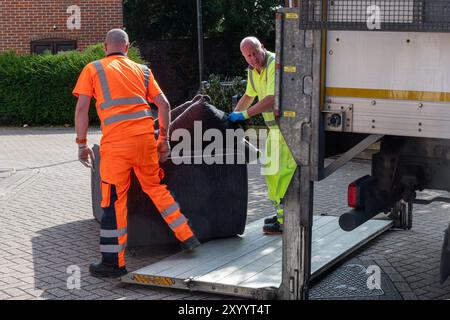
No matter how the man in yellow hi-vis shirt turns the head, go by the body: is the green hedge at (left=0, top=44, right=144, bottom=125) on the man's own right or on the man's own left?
on the man's own right

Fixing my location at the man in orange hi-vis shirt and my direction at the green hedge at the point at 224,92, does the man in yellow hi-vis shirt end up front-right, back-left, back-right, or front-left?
front-right

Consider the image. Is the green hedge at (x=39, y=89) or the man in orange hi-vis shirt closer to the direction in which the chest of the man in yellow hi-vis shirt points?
the man in orange hi-vis shirt

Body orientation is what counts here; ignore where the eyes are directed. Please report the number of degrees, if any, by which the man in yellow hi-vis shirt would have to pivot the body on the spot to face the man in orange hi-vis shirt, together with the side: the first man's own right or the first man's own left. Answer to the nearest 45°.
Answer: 0° — they already face them

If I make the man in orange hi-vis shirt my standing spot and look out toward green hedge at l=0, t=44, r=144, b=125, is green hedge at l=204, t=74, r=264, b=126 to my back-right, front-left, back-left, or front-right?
front-right

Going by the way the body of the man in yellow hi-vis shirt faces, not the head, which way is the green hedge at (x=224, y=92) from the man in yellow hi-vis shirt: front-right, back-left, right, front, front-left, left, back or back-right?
back-right

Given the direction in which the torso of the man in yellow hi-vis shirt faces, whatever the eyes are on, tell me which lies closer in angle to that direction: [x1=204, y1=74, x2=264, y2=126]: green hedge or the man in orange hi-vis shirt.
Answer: the man in orange hi-vis shirt

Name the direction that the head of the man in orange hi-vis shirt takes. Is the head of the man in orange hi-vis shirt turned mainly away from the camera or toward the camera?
away from the camera
